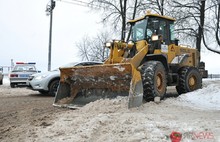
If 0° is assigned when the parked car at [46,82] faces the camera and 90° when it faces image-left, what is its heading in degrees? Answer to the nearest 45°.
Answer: approximately 45°

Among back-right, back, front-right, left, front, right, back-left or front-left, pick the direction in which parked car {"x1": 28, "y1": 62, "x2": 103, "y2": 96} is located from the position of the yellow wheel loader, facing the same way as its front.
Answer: right

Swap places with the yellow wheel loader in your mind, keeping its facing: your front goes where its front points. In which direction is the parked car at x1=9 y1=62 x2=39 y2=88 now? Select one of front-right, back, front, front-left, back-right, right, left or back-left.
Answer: right

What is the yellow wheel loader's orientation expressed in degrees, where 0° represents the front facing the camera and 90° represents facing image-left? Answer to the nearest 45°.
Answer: approximately 45°
